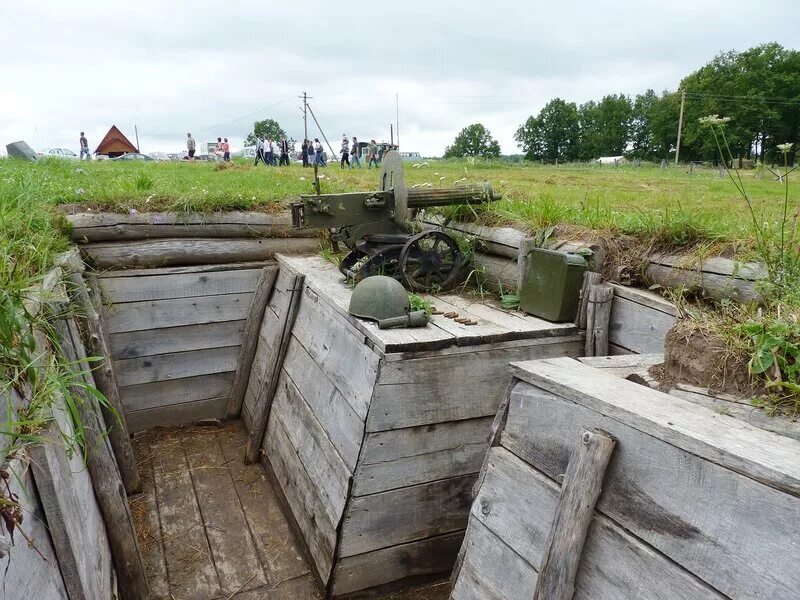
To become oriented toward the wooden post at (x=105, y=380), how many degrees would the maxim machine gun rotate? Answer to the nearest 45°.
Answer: approximately 180°

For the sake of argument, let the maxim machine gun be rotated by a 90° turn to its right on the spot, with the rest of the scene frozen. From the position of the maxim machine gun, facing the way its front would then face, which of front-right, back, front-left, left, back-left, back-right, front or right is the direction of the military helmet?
front

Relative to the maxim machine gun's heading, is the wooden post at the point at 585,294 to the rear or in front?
in front

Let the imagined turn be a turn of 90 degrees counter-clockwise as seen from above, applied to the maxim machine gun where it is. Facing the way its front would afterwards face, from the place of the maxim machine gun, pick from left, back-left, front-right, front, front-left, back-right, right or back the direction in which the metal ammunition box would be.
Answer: back-right

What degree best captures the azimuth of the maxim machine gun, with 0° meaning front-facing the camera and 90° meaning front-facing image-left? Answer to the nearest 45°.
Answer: approximately 270°

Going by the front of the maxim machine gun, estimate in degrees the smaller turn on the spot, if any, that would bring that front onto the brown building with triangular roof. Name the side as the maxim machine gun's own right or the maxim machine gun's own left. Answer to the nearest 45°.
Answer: approximately 135° to the maxim machine gun's own left

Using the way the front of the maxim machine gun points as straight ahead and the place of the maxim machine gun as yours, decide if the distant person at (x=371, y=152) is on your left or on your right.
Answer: on your left

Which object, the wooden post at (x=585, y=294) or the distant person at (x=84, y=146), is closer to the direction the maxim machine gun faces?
the wooden post

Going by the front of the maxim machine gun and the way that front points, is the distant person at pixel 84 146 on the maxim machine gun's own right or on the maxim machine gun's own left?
on the maxim machine gun's own left

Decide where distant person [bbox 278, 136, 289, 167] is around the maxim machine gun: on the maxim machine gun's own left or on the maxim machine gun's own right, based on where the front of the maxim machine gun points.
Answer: on the maxim machine gun's own left

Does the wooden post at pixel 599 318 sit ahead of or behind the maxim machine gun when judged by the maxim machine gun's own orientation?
ahead
